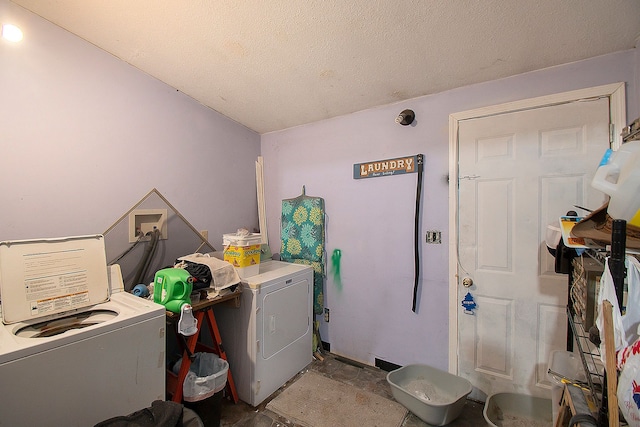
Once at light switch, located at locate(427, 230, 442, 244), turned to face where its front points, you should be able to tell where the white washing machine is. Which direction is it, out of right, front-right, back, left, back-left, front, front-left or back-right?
front-right

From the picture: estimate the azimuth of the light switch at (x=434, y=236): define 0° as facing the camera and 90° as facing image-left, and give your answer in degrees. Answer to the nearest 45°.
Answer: approximately 0°

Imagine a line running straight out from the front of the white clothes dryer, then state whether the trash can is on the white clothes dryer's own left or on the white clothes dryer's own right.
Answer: on the white clothes dryer's own right

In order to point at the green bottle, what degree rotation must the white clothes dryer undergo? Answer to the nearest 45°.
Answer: approximately 90° to its right

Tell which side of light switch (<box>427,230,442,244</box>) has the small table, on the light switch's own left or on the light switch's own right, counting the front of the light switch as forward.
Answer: on the light switch's own right

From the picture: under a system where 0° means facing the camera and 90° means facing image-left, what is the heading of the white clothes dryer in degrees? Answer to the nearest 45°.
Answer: approximately 315°

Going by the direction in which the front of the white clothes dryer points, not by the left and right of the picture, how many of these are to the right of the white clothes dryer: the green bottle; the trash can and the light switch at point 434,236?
2

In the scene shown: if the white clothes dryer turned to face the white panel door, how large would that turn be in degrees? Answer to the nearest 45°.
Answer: approximately 45° to its left
